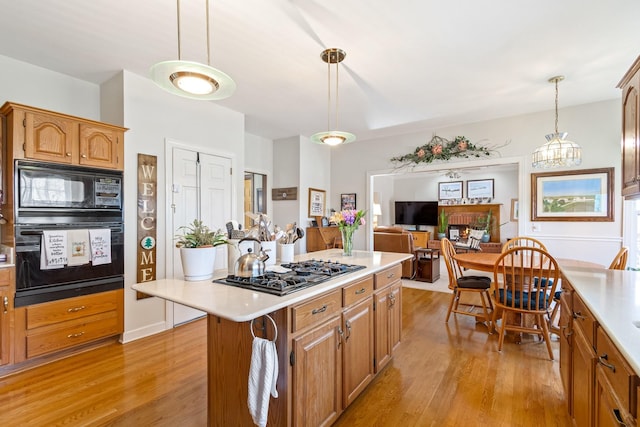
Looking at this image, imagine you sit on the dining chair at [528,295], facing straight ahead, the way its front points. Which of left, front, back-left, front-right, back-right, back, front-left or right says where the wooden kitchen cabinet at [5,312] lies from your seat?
back-left

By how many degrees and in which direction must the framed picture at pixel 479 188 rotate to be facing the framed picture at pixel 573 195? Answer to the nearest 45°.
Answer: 0° — it already faces it

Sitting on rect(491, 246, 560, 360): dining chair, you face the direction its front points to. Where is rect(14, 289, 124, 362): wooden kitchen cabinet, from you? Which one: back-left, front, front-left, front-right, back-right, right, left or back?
back-left

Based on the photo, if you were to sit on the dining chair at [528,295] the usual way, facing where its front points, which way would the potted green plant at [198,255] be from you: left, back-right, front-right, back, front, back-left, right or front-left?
back-left

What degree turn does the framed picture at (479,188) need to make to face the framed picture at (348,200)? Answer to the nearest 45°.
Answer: approximately 45° to its right

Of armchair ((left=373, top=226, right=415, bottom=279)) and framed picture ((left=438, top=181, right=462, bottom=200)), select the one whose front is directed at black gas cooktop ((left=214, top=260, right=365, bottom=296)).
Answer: the framed picture

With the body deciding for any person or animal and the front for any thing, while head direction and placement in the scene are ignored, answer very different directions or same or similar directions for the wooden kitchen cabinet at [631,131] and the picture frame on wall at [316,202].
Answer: very different directions

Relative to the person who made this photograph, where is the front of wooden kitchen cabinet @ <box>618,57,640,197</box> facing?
facing to the left of the viewer

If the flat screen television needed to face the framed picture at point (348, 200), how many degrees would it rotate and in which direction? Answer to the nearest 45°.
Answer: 0° — it already faces it

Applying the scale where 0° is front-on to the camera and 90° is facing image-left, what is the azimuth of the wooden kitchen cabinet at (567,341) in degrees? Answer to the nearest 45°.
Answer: approximately 90°

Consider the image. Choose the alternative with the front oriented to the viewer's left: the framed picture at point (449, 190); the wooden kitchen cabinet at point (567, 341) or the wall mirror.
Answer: the wooden kitchen cabinet
